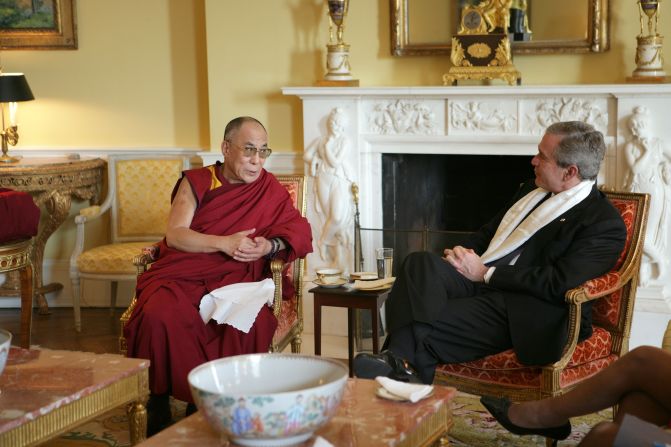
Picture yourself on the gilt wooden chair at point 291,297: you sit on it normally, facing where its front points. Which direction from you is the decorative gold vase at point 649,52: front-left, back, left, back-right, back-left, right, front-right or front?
back-left

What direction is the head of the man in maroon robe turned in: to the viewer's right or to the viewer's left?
to the viewer's right

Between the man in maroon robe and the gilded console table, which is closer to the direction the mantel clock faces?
the man in maroon robe

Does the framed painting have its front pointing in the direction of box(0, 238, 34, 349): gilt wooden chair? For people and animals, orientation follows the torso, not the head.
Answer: yes
